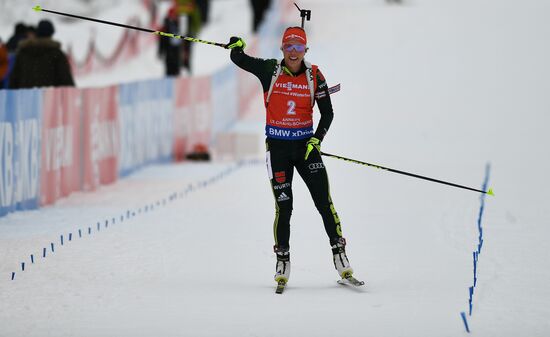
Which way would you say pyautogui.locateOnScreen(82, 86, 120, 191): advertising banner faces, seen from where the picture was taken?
facing the viewer and to the right of the viewer

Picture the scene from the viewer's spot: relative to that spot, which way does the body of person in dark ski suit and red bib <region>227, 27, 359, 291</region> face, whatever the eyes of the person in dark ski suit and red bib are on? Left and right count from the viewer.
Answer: facing the viewer

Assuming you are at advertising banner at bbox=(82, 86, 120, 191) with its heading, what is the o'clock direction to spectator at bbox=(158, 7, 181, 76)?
The spectator is roughly at 8 o'clock from the advertising banner.

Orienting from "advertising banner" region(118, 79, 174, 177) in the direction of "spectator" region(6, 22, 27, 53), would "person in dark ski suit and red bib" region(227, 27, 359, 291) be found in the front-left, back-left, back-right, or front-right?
back-left

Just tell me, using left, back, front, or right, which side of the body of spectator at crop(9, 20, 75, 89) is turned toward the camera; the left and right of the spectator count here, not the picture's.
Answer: back
